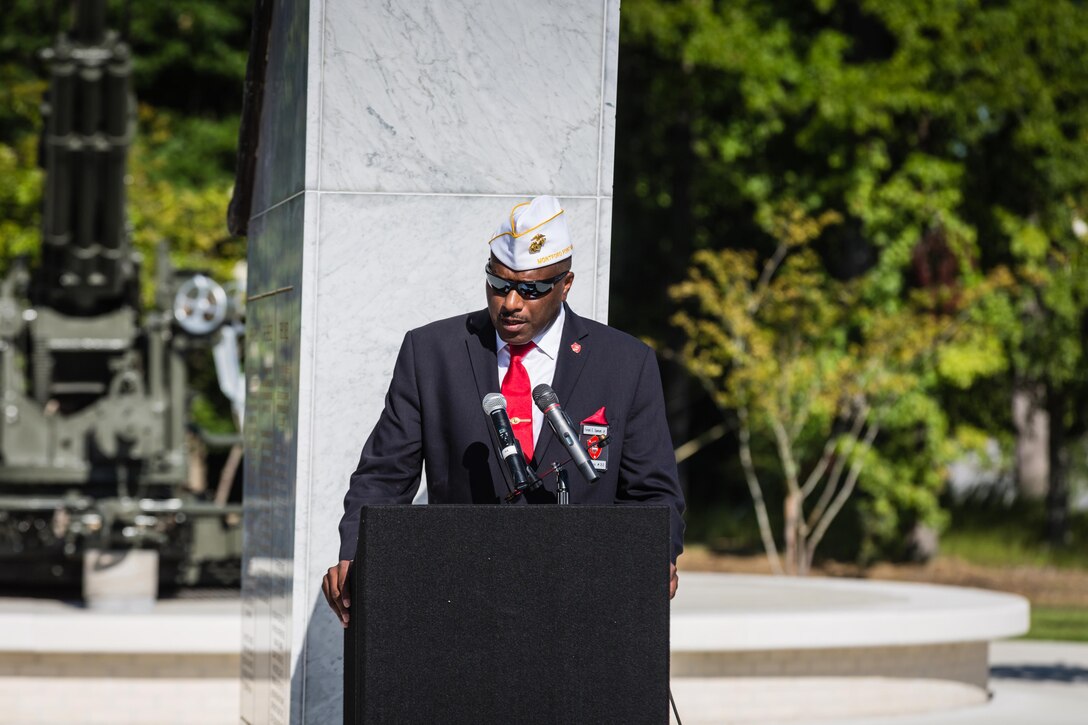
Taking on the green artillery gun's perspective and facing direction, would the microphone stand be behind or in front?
in front

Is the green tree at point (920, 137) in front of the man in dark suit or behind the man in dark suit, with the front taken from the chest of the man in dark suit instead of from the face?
behind

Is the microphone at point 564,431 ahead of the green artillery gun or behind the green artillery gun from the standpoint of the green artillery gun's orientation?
ahead

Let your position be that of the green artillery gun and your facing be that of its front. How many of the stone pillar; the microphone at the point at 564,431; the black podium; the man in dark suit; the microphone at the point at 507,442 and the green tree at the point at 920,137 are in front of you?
5

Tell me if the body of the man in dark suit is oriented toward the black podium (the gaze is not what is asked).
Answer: yes

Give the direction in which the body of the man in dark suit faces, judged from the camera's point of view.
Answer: toward the camera

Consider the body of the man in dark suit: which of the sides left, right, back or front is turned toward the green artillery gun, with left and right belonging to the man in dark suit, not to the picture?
back
